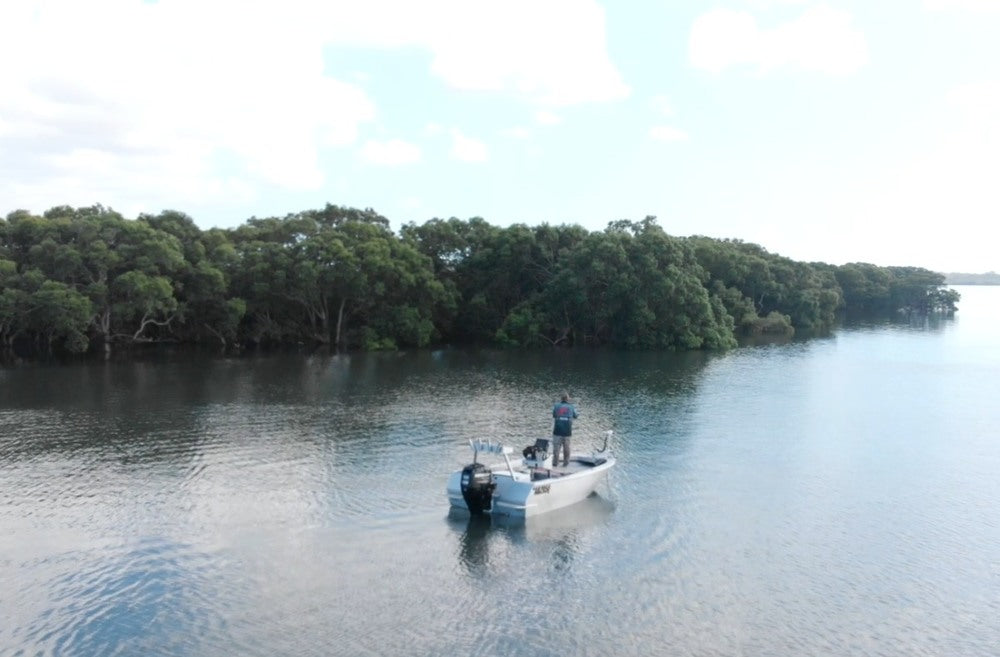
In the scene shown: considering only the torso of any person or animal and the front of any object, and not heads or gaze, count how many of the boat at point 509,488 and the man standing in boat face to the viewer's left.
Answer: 0

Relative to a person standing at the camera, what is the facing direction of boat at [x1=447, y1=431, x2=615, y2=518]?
facing away from the viewer and to the right of the viewer

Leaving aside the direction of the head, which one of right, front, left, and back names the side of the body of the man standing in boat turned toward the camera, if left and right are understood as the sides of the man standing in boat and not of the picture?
back
